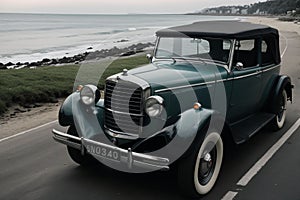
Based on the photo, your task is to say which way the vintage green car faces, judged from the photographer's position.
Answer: facing the viewer and to the left of the viewer
